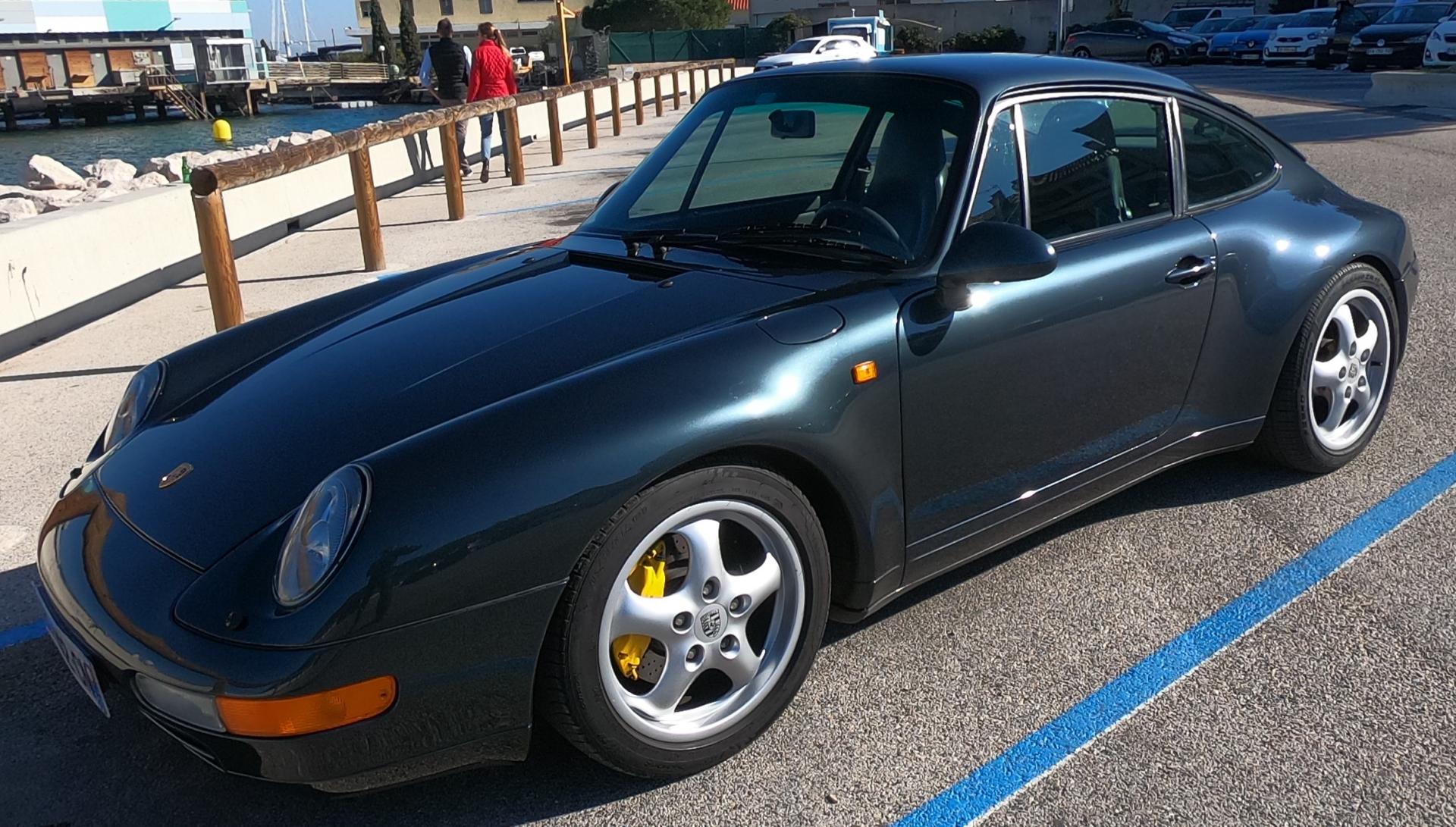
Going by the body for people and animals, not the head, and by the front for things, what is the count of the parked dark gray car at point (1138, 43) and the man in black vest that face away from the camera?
1

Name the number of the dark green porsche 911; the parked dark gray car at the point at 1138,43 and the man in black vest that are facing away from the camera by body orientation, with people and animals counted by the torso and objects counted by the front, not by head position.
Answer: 1

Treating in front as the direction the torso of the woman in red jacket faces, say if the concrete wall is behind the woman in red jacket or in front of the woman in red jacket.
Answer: behind

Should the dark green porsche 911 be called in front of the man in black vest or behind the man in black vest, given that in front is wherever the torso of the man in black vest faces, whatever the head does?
behind

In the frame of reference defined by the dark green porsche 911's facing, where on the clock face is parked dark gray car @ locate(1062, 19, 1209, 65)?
The parked dark gray car is roughly at 5 o'clock from the dark green porsche 911.

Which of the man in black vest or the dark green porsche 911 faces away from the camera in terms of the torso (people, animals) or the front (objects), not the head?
the man in black vest

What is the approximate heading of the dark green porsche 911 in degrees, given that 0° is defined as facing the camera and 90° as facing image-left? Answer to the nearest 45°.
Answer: approximately 45°

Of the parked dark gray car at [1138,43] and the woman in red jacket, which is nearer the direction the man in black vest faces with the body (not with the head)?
the parked dark gray car

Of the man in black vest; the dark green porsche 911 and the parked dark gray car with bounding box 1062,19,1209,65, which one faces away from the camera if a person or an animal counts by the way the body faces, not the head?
the man in black vest

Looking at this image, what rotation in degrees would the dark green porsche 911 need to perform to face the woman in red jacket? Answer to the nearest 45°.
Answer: approximately 135° to its right

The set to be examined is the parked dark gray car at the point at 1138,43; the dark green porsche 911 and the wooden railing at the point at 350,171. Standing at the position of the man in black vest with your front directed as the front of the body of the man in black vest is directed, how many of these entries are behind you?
2

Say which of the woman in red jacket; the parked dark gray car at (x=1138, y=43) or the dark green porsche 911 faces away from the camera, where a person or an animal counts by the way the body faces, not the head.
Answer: the woman in red jacket

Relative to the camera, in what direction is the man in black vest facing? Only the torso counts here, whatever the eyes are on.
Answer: away from the camera

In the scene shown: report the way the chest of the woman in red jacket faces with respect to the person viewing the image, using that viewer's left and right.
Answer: facing away from the viewer

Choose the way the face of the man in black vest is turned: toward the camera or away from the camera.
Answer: away from the camera
